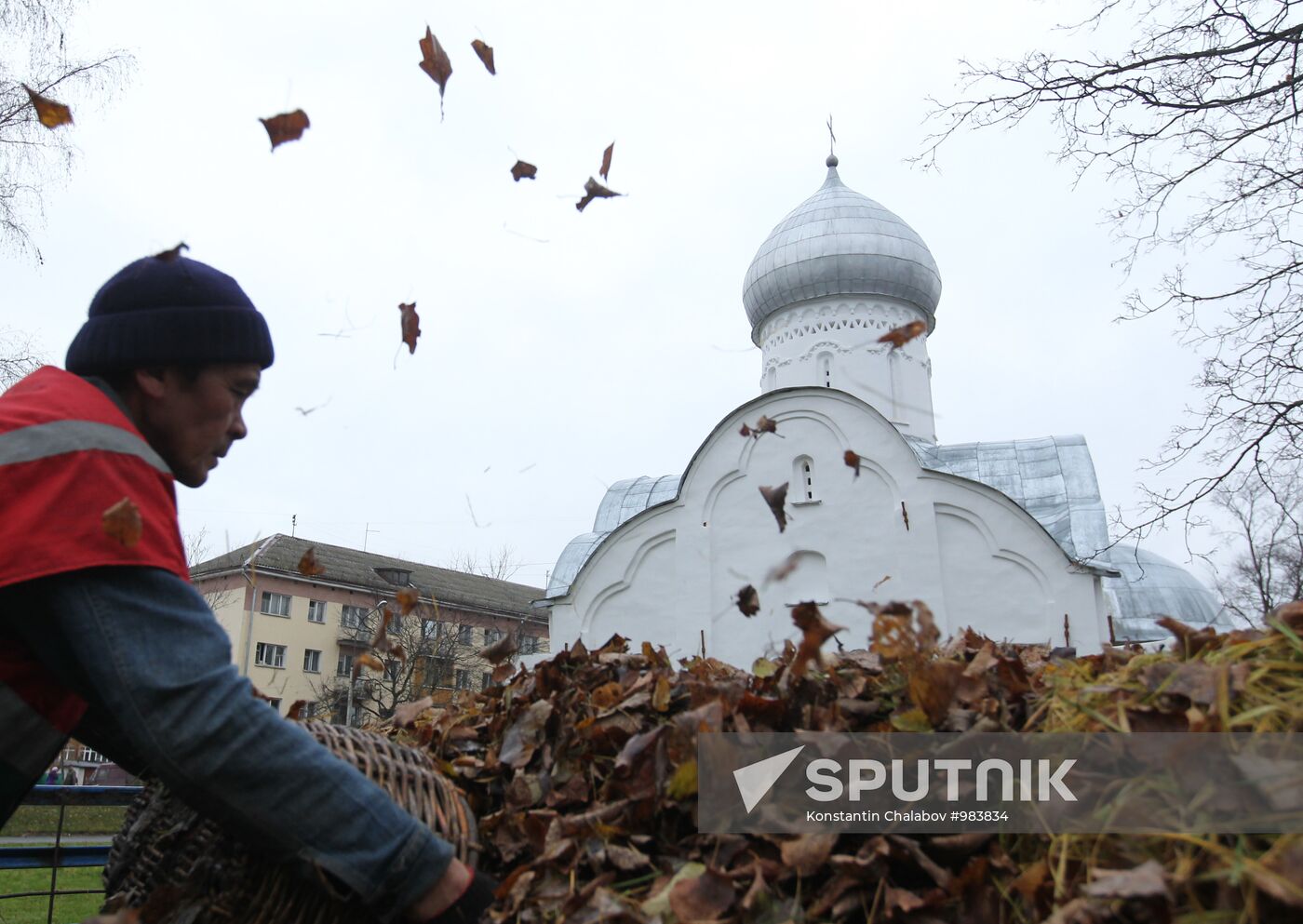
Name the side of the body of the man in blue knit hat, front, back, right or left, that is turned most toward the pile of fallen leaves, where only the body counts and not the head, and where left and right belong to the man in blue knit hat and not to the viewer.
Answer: front

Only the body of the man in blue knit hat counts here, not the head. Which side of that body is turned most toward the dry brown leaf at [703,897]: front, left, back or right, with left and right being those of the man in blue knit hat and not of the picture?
front

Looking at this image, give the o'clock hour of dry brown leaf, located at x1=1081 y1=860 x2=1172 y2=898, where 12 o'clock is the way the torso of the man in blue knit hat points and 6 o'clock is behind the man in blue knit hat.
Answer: The dry brown leaf is roughly at 1 o'clock from the man in blue knit hat.

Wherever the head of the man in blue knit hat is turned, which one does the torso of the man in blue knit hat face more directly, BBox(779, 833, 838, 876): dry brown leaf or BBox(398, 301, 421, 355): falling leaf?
the dry brown leaf

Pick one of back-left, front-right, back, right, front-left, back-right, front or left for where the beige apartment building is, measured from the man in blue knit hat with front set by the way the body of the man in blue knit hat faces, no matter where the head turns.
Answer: left

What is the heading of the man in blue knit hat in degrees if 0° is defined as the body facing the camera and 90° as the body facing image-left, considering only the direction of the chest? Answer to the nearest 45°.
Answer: approximately 270°

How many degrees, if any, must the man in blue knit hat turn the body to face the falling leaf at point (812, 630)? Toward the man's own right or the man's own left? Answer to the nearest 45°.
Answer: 0° — they already face it

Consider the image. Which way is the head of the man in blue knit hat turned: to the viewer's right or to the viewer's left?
to the viewer's right
